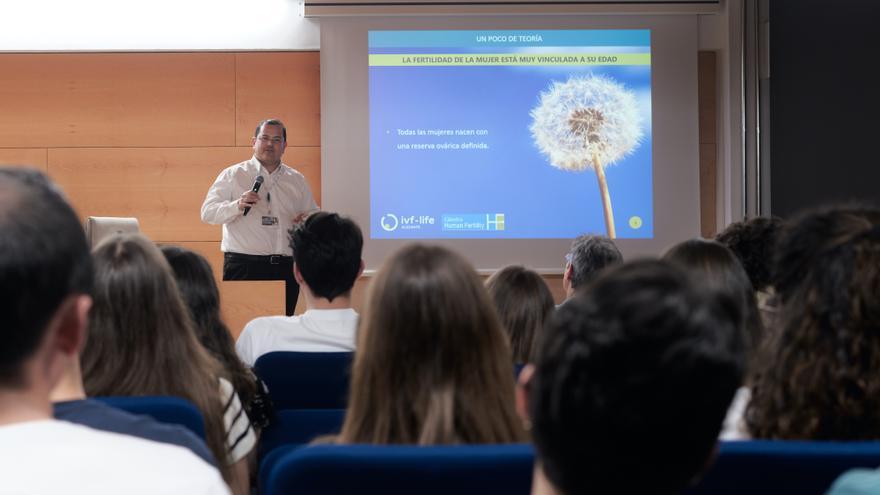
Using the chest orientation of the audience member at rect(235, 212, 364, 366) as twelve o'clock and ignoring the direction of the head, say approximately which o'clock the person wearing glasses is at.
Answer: The person wearing glasses is roughly at 12 o'clock from the audience member.

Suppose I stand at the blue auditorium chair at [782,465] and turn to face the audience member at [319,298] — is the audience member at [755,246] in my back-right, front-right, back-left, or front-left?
front-right

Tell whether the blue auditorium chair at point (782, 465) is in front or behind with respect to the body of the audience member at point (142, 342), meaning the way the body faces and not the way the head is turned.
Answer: behind

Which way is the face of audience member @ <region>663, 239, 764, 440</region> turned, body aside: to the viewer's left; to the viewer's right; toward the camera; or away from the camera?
away from the camera

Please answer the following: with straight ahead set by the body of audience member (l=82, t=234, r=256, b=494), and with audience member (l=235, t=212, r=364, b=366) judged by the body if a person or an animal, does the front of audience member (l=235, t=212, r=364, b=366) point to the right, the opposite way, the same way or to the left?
the same way

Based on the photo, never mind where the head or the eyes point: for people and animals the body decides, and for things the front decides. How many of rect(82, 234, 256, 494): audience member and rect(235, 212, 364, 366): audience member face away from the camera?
2

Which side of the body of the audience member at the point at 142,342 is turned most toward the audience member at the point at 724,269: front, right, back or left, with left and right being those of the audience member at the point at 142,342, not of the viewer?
right

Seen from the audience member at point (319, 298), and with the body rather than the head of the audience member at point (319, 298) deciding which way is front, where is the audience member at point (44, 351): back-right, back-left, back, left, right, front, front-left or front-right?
back

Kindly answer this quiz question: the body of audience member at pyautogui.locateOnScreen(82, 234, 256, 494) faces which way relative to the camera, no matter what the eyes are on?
away from the camera

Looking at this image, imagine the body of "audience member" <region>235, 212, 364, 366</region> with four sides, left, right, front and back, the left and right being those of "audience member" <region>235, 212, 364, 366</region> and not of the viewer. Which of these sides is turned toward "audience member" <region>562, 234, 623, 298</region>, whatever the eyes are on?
right

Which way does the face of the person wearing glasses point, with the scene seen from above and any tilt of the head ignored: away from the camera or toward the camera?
toward the camera

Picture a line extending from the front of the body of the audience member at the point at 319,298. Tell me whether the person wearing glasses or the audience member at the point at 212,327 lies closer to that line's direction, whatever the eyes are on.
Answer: the person wearing glasses

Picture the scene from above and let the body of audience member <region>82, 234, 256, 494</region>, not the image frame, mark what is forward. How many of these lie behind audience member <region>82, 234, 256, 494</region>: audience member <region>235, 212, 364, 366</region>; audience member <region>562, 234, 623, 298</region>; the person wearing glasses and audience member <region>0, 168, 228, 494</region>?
1

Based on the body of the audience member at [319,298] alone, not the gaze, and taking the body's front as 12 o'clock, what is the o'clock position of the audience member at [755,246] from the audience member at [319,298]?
the audience member at [755,246] is roughly at 3 o'clock from the audience member at [319,298].

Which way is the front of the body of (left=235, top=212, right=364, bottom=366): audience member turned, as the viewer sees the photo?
away from the camera

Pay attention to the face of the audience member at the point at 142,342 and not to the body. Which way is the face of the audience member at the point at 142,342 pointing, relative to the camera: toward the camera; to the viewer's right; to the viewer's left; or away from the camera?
away from the camera

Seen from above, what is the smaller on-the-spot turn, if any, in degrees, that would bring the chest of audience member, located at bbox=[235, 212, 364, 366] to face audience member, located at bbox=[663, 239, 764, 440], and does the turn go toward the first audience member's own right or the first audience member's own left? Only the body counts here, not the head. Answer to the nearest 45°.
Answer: approximately 135° to the first audience member's own right

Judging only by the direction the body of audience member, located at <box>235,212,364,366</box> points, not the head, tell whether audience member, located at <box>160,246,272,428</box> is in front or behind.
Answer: behind

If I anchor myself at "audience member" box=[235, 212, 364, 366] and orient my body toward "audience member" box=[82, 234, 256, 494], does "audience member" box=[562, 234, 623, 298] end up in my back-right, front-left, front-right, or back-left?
back-left

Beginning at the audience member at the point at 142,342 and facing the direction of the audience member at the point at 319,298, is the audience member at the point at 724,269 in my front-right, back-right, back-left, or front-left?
front-right
